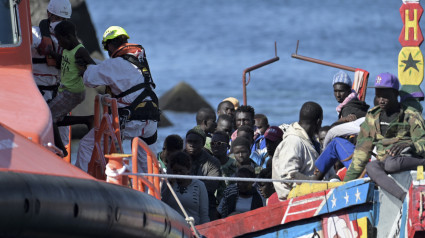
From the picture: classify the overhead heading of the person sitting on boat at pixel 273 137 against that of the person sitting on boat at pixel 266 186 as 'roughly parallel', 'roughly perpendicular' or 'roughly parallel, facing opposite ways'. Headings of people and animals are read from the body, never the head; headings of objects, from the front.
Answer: roughly parallel

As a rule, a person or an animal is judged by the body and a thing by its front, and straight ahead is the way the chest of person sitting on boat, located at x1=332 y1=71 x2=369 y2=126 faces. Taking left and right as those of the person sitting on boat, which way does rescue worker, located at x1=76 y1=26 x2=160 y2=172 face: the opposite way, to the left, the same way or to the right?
to the right

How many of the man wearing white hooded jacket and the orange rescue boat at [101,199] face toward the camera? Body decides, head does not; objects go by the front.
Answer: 0

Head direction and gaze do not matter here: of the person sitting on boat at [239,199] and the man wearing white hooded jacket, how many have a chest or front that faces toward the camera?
1

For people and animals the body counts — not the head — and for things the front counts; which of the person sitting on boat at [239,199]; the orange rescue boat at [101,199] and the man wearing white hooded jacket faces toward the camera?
the person sitting on boat

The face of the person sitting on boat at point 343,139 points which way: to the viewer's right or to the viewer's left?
to the viewer's left

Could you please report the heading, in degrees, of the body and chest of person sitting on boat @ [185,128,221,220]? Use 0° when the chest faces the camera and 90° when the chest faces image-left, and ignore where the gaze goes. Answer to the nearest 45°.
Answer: approximately 45°

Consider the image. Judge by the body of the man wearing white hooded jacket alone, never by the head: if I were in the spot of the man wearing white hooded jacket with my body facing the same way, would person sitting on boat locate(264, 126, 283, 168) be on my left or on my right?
on my left

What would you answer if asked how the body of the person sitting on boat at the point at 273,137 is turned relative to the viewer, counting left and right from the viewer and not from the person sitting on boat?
facing the viewer and to the left of the viewer

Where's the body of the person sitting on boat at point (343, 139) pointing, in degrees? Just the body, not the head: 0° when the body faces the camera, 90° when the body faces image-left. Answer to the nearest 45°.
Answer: approximately 45°

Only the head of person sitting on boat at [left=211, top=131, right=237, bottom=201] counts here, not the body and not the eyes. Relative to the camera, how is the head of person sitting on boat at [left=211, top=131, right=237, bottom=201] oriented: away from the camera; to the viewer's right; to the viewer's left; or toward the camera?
toward the camera

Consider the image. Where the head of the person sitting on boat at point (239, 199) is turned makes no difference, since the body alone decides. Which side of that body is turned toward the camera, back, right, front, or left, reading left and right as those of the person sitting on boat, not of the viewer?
front

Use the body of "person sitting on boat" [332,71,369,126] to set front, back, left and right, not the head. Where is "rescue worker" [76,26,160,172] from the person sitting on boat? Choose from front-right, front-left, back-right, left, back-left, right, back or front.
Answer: front

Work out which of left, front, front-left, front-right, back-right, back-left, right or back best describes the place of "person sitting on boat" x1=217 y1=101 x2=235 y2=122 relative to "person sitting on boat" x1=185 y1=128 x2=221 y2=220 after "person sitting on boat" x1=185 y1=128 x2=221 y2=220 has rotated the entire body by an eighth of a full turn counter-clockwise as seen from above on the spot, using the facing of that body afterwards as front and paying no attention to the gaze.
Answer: back

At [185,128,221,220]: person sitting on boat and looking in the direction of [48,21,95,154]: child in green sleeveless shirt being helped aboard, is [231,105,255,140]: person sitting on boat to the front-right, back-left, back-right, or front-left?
back-right
